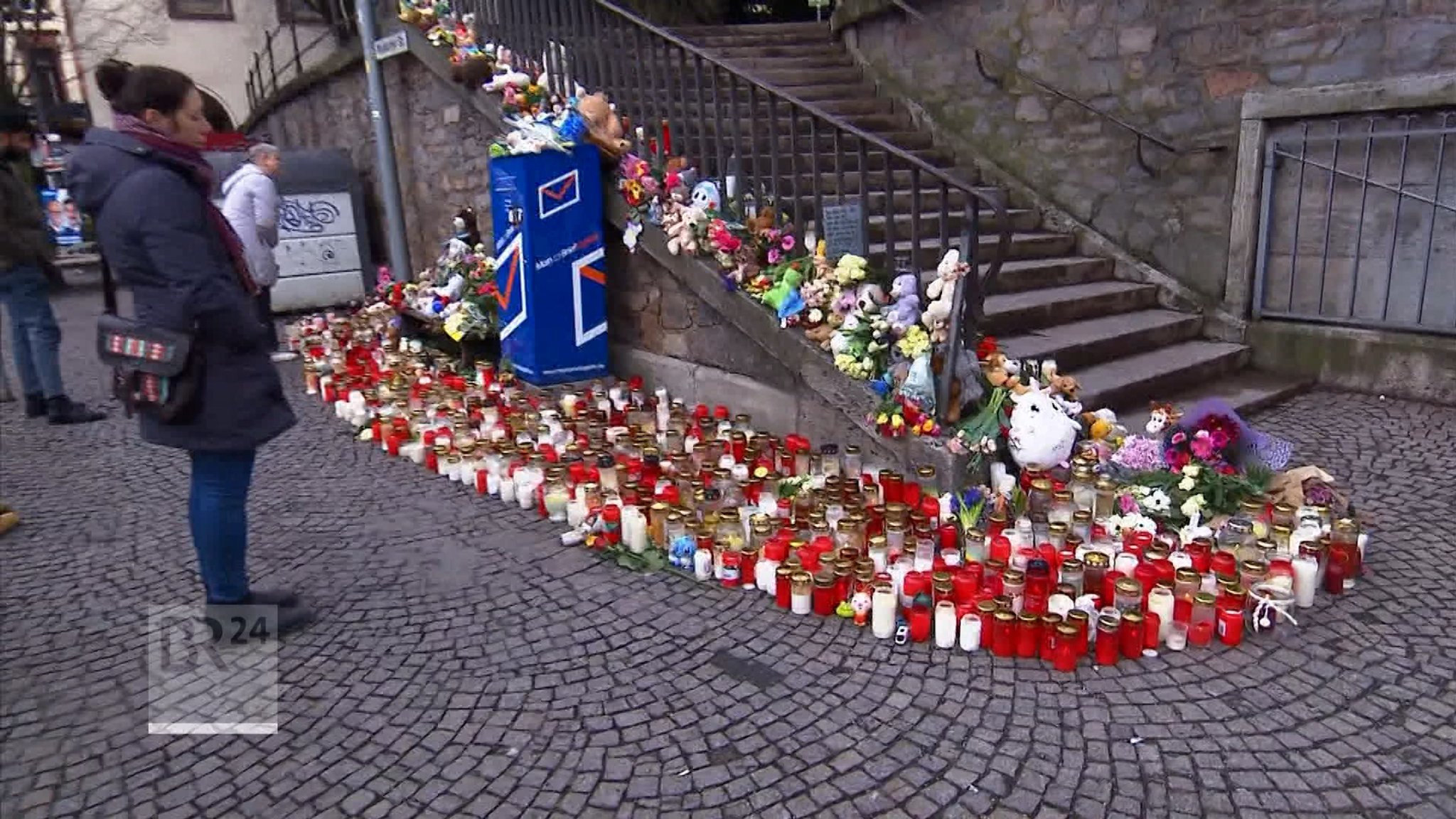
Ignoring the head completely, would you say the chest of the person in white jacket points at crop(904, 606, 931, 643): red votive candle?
no

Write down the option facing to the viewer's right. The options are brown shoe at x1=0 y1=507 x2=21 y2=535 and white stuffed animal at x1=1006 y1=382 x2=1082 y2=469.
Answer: the brown shoe

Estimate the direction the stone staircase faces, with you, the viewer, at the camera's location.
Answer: facing the viewer and to the right of the viewer

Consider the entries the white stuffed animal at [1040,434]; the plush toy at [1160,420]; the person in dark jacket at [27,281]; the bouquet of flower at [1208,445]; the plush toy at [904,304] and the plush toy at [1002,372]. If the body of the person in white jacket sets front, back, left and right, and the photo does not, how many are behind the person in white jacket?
1

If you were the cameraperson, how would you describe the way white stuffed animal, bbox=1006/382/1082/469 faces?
facing the viewer and to the left of the viewer

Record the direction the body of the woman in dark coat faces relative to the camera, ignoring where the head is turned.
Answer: to the viewer's right

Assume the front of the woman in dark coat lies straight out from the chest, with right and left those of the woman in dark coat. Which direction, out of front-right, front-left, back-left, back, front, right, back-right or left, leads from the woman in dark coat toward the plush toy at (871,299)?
front

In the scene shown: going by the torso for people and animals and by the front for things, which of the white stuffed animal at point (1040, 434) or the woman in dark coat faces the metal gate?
the woman in dark coat

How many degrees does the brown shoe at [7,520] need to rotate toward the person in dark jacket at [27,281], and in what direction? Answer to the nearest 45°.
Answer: approximately 90° to its left

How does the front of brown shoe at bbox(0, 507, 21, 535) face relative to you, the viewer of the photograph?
facing to the right of the viewer

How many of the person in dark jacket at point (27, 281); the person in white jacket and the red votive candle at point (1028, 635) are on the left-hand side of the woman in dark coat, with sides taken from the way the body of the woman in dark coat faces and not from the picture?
2

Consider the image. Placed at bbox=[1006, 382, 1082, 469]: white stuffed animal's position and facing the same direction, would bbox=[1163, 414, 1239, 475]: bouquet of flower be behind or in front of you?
behind
